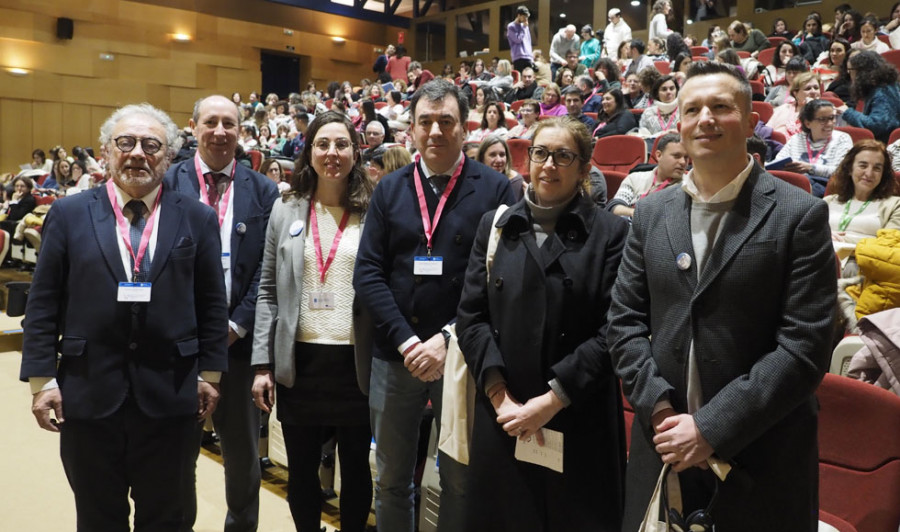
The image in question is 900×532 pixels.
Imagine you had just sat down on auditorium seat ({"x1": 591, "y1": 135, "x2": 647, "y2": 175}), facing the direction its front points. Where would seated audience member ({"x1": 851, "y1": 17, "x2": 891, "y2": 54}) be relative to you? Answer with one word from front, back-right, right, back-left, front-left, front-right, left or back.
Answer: back

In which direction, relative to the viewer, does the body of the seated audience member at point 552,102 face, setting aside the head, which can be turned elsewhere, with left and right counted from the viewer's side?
facing the viewer and to the left of the viewer

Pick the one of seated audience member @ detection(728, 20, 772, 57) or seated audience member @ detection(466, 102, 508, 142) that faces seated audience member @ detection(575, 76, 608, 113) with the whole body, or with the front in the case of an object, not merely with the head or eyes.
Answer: seated audience member @ detection(728, 20, 772, 57)

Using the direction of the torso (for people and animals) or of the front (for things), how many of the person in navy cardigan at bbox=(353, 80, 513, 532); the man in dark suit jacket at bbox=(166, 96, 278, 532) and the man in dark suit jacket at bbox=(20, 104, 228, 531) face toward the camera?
3

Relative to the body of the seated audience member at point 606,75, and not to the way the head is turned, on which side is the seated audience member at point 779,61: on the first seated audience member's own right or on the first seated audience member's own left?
on the first seated audience member's own left

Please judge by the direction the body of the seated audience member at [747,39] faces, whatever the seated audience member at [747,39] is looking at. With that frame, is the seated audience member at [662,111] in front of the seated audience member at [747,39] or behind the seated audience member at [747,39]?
in front

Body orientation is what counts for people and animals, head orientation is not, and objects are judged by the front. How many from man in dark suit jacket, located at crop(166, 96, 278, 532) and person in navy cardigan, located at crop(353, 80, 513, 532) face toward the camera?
2

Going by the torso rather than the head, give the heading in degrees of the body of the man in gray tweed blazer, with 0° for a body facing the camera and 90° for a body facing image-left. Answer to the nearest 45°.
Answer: approximately 45°

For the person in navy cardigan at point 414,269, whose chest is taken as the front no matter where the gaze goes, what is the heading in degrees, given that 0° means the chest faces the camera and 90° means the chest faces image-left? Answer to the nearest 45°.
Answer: approximately 0°

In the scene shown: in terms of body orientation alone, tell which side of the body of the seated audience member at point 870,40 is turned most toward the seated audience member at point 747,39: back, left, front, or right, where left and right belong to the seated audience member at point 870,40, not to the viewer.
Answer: right

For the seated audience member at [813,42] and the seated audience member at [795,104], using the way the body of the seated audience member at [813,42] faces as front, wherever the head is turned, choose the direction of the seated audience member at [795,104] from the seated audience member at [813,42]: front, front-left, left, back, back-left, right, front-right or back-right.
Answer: front-left

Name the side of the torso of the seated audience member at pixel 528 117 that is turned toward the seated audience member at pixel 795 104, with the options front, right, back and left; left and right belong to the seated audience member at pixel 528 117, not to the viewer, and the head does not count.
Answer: left
